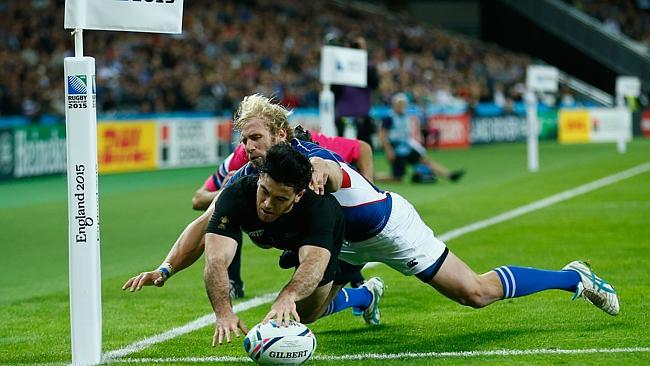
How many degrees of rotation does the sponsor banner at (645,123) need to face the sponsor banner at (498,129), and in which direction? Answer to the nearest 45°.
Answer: approximately 45° to its right

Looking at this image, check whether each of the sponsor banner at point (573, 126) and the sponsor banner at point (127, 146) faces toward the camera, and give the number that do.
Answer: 2

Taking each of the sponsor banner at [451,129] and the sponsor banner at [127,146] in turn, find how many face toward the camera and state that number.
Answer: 2

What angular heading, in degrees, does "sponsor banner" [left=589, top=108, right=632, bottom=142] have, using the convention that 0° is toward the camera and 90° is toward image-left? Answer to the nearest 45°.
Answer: approximately 0°

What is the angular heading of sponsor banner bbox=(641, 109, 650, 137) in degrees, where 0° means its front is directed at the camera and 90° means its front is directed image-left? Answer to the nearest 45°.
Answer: approximately 0°

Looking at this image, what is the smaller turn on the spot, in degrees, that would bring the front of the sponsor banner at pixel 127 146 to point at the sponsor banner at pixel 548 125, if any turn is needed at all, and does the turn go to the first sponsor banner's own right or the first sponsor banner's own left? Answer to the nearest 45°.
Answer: approximately 135° to the first sponsor banner's own left
